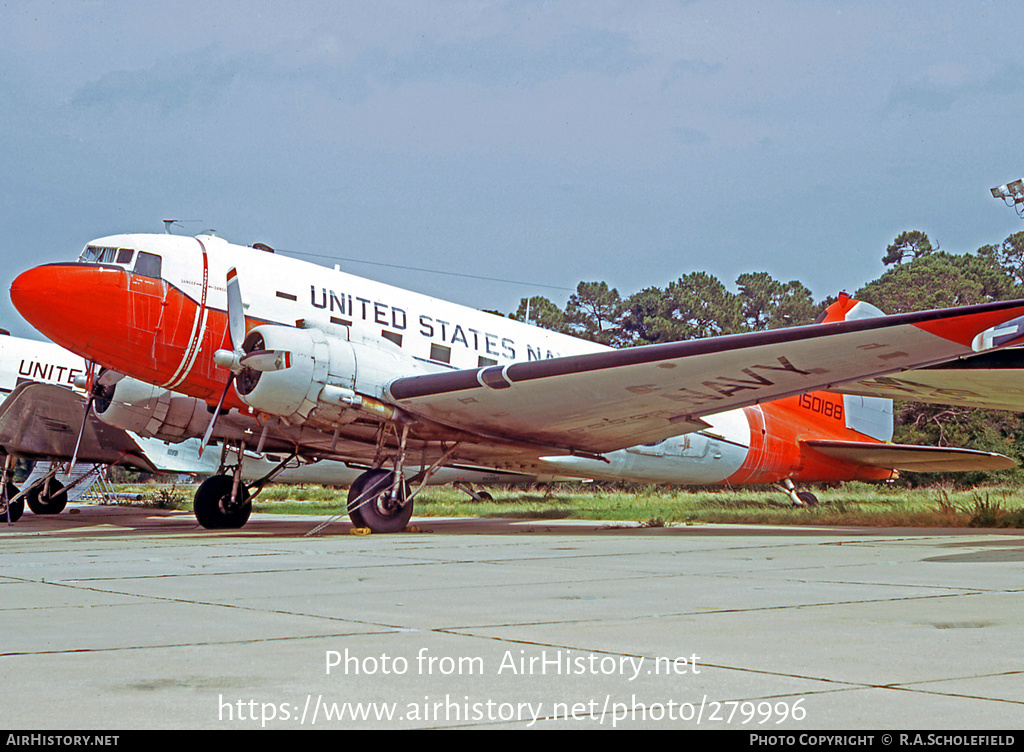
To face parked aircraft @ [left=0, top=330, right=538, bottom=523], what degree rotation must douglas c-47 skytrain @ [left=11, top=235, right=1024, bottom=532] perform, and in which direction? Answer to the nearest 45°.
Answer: approximately 90° to its right

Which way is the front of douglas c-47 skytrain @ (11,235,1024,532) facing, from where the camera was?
facing the viewer and to the left of the viewer
